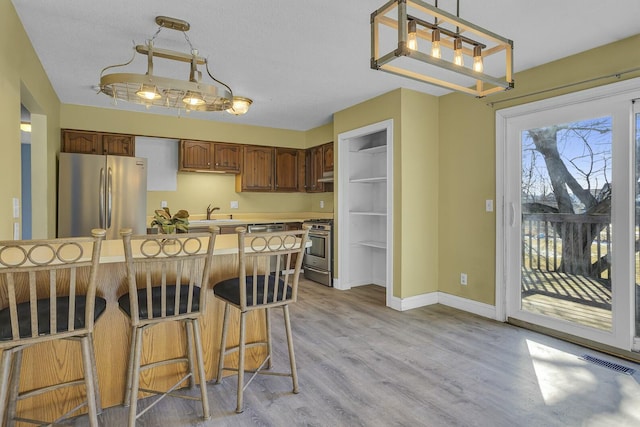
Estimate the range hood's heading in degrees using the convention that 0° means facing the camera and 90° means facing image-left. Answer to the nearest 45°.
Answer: approximately 45°

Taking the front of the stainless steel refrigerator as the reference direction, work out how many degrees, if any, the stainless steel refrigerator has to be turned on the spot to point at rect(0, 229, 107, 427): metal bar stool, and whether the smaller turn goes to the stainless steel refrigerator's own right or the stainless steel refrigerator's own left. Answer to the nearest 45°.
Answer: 0° — it already faces it

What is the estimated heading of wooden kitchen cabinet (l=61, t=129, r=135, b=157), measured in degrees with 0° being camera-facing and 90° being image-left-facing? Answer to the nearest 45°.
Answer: approximately 0°

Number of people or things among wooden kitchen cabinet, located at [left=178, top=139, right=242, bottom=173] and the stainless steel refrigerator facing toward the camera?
2

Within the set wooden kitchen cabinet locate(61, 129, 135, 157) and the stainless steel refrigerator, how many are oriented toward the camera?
2

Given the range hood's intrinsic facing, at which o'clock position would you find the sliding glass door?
The sliding glass door is roughly at 9 o'clock from the range hood.

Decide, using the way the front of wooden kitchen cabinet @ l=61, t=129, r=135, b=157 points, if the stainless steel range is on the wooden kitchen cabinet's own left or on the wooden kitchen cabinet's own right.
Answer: on the wooden kitchen cabinet's own left
